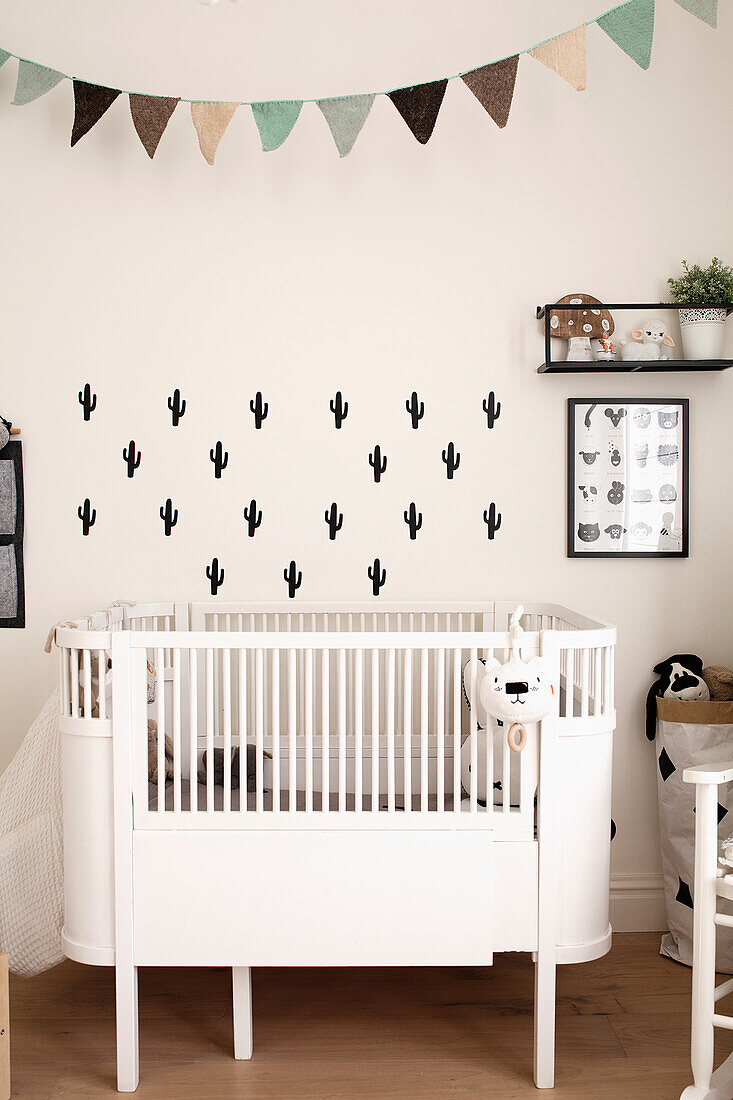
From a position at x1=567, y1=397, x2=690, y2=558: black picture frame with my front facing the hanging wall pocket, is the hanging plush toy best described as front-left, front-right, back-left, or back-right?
front-left

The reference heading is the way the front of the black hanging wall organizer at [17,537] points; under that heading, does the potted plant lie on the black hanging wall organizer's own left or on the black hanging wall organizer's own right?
on the black hanging wall organizer's own left

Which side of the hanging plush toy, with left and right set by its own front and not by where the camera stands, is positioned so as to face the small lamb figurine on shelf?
back

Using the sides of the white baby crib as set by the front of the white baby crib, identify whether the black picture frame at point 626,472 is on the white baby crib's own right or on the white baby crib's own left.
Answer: on the white baby crib's own left

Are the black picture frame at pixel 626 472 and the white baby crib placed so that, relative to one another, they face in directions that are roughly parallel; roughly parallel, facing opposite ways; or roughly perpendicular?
roughly parallel

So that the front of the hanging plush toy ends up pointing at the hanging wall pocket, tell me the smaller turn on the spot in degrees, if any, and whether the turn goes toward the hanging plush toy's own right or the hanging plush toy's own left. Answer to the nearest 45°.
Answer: approximately 135° to the hanging plush toy's own right

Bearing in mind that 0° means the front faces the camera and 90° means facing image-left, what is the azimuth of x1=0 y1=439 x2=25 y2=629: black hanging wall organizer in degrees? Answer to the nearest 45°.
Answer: approximately 0°

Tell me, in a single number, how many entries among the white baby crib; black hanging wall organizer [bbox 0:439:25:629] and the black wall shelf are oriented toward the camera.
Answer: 3

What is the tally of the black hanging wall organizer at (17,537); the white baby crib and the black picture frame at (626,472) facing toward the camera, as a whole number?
3

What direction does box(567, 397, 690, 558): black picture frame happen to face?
toward the camera

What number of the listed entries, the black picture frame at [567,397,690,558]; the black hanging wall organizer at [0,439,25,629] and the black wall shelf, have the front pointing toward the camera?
3
